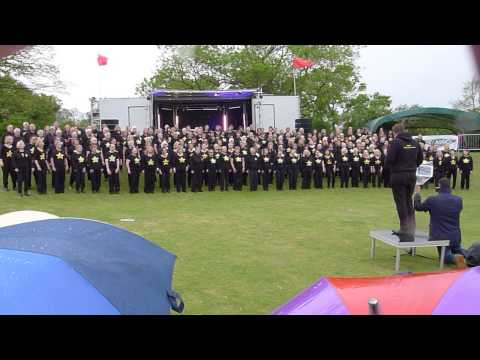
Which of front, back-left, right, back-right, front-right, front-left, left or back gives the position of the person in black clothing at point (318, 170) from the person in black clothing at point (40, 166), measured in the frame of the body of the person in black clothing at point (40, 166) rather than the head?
front-left

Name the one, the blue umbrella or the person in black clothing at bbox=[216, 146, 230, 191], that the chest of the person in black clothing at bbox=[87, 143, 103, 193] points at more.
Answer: the blue umbrella

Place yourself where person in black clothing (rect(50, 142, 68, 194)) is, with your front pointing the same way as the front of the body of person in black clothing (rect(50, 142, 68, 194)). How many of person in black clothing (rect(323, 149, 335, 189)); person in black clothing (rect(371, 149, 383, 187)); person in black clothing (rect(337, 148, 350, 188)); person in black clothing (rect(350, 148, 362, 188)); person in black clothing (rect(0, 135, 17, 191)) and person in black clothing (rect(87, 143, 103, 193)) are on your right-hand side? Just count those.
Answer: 1

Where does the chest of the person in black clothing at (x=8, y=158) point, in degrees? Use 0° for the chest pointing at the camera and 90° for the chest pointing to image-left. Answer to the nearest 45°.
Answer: approximately 315°

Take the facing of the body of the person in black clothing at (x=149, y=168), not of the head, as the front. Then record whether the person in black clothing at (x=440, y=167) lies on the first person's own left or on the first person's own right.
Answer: on the first person's own left

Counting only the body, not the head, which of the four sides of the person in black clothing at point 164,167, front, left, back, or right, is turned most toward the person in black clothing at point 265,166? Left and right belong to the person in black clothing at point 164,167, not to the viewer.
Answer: left

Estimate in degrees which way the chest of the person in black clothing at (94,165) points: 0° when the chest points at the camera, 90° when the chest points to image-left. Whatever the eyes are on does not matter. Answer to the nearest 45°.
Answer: approximately 0°

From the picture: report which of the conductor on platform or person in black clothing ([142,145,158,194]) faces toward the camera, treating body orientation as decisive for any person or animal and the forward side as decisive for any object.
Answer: the person in black clothing

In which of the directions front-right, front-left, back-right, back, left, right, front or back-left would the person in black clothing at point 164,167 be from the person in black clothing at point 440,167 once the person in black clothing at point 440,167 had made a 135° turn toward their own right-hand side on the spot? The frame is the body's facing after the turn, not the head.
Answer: left

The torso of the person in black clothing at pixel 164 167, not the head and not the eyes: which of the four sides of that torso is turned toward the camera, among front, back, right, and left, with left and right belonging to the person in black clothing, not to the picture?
front

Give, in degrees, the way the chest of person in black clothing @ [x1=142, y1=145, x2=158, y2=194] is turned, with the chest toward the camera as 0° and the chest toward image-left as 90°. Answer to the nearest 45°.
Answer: approximately 0°

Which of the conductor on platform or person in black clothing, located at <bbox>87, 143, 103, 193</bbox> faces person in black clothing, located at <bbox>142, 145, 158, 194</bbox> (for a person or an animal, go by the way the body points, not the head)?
the conductor on platform

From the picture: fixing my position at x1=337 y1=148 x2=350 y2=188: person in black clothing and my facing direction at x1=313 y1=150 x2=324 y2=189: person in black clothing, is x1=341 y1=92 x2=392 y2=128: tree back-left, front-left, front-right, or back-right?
back-right

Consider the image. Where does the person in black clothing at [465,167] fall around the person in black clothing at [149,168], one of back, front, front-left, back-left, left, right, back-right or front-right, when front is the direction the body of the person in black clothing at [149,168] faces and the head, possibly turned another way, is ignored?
left

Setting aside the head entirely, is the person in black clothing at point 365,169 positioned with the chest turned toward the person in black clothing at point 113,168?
no

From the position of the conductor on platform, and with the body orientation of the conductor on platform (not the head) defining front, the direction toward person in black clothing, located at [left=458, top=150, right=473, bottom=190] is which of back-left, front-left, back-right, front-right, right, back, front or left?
front-right

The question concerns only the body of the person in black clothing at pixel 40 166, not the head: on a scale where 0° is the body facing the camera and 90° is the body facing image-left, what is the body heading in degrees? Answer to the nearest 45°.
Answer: approximately 315°

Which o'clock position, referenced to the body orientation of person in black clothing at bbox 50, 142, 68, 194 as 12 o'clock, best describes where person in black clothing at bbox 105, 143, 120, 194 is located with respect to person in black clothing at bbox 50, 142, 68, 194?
person in black clothing at bbox 105, 143, 120, 194 is roughly at 9 o'clock from person in black clothing at bbox 50, 142, 68, 194.

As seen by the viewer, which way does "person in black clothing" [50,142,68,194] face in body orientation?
toward the camera
